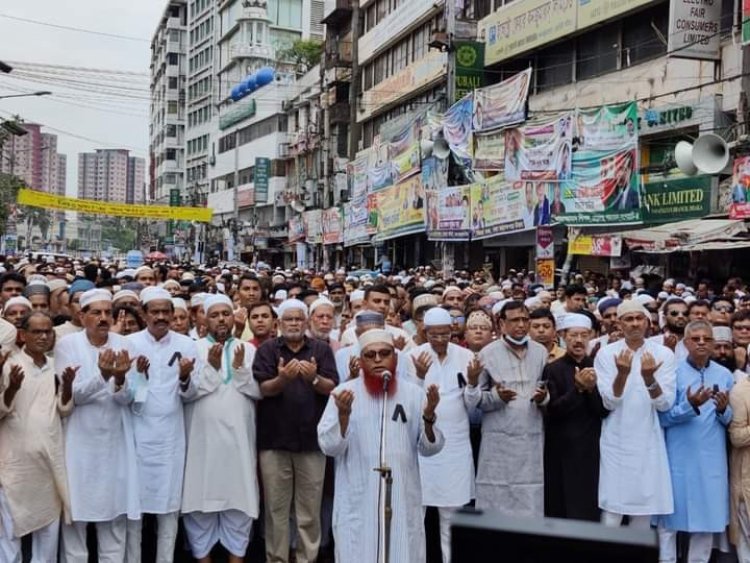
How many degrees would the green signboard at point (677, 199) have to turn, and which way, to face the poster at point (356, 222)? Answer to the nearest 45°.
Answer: approximately 90° to its right

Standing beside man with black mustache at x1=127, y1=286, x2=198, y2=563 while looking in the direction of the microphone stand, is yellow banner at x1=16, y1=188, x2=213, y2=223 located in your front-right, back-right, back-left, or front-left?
back-left

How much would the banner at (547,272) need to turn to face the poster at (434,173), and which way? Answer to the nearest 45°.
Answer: approximately 180°

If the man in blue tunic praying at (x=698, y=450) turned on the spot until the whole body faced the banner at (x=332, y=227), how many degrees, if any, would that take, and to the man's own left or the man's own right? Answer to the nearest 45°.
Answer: approximately 135° to the man's own right

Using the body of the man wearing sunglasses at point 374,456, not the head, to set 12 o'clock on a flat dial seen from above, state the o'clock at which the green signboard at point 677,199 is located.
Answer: The green signboard is roughly at 7 o'clock from the man wearing sunglasses.

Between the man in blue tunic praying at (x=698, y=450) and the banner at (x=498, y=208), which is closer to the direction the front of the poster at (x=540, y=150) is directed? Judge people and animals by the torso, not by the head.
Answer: the man in blue tunic praying

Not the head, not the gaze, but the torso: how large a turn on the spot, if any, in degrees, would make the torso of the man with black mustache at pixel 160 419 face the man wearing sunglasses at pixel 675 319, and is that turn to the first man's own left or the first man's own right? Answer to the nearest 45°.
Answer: approximately 90° to the first man's own left

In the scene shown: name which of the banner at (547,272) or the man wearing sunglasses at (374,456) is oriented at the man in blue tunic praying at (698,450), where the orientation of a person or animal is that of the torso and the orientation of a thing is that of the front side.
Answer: the banner
